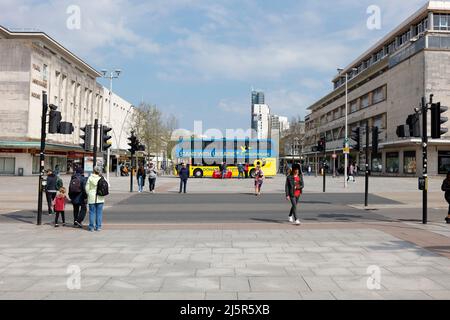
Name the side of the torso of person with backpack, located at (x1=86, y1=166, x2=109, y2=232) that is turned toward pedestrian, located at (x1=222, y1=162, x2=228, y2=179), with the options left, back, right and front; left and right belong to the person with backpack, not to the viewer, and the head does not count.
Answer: front

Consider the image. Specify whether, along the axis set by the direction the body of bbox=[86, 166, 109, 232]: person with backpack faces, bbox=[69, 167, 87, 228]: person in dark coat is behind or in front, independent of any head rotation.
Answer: in front

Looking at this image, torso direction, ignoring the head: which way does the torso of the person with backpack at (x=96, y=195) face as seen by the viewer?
away from the camera

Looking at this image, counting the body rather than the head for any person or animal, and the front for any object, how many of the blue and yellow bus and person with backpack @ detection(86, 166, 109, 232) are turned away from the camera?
1

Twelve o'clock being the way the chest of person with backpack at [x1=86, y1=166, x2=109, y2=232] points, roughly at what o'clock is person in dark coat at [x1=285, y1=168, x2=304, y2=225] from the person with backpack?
The person in dark coat is roughly at 3 o'clock from the person with backpack.

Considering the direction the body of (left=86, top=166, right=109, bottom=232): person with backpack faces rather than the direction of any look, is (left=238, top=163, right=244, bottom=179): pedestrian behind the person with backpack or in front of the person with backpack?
in front

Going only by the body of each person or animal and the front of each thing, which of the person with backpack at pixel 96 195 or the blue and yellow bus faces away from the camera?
the person with backpack

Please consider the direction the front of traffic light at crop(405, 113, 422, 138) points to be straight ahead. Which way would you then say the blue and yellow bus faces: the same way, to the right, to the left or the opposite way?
to the left
